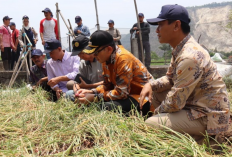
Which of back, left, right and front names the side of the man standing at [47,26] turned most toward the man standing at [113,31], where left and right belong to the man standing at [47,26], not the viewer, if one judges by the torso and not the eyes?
left

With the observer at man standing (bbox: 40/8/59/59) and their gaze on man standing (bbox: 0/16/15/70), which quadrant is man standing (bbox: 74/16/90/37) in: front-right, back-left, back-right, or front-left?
back-right

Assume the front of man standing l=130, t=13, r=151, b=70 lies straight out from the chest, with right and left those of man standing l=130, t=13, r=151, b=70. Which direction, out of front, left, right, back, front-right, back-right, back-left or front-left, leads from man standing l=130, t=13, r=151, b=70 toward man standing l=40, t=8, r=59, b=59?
front-right

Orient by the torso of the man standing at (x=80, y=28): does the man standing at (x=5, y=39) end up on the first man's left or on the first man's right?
on the first man's right

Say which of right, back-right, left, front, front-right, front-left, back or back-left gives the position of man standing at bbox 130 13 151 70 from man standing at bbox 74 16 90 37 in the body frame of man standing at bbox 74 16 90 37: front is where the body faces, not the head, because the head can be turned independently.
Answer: back-left

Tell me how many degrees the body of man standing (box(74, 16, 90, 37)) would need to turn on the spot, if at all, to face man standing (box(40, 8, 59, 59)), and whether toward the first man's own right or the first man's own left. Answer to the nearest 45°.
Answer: approximately 45° to the first man's own right

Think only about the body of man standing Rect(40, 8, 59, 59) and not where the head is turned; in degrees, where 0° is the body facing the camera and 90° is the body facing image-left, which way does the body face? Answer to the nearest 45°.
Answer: approximately 0°

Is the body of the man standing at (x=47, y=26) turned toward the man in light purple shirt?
yes
